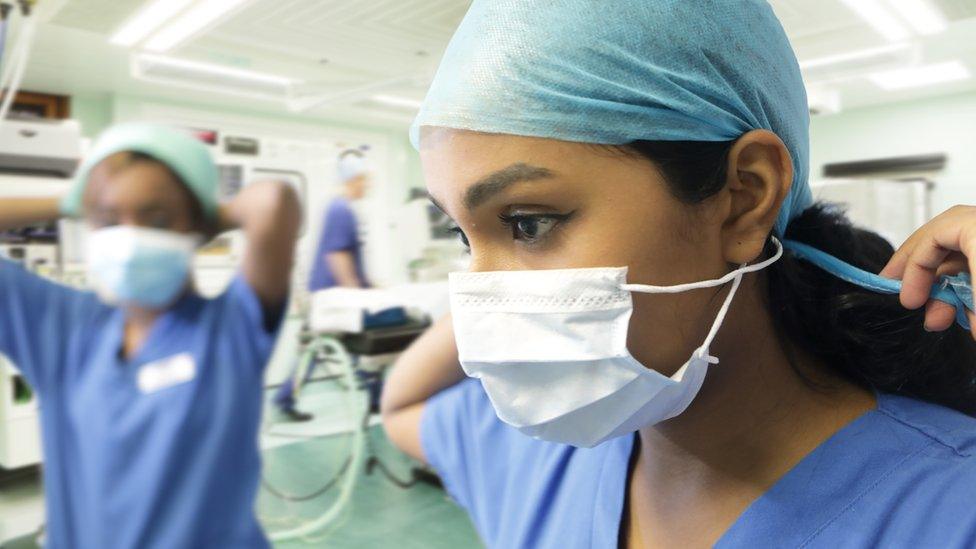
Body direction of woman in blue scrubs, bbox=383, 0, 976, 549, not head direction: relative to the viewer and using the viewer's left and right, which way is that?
facing the viewer and to the left of the viewer

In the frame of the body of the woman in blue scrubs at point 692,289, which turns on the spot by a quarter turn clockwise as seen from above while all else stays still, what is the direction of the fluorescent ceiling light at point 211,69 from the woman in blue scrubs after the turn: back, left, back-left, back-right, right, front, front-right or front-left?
front

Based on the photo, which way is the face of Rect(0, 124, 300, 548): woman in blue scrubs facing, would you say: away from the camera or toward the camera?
toward the camera

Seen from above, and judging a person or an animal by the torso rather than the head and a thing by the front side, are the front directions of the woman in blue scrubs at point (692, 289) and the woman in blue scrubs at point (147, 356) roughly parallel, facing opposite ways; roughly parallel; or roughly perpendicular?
roughly perpendicular

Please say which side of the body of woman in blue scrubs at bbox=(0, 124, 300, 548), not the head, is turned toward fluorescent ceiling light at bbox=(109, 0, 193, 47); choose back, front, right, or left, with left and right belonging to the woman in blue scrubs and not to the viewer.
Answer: back

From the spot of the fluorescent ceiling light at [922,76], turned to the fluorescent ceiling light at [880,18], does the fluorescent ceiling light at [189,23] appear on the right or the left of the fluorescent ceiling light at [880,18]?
right

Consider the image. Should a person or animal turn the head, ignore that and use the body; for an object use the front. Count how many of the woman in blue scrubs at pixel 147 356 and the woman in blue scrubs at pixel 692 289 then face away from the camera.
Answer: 0

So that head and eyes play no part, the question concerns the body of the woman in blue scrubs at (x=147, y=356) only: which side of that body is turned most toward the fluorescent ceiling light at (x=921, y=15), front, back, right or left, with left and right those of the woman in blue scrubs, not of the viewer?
left

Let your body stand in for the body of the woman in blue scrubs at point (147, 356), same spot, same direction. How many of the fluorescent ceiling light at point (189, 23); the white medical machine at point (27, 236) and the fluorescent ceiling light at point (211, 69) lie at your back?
3

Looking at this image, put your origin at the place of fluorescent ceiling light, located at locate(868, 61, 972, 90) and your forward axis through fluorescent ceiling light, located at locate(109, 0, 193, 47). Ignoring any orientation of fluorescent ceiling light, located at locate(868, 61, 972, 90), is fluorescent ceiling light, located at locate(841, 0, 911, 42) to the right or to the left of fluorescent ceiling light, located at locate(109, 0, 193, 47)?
left

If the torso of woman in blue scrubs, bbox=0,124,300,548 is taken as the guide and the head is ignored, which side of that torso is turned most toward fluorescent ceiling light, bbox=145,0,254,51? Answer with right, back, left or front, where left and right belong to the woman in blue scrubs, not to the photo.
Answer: back

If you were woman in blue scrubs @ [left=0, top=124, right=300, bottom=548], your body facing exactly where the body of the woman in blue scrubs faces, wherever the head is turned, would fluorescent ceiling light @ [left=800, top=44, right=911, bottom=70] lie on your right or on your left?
on your left

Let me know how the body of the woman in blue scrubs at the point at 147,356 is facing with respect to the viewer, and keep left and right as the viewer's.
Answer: facing the viewer

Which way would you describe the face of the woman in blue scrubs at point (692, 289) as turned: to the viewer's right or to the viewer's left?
to the viewer's left

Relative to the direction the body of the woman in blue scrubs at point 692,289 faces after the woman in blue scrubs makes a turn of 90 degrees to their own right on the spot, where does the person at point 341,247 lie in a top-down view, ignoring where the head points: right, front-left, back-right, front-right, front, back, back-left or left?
front

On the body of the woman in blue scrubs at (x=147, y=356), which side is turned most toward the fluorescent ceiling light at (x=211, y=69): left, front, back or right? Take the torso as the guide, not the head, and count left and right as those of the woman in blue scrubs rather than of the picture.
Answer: back

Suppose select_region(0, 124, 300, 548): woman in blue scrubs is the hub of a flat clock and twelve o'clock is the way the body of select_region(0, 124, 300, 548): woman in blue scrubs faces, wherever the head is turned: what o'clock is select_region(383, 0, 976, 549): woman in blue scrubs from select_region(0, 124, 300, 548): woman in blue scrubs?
select_region(383, 0, 976, 549): woman in blue scrubs is roughly at 11 o'clock from select_region(0, 124, 300, 548): woman in blue scrubs.
